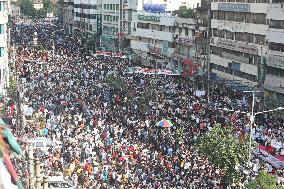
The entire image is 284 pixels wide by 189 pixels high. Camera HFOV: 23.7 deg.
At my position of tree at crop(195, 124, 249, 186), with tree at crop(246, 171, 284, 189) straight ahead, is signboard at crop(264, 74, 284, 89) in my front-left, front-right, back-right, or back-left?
back-left

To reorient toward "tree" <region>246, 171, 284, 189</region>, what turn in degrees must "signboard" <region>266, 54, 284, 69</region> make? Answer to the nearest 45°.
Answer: approximately 45° to its left

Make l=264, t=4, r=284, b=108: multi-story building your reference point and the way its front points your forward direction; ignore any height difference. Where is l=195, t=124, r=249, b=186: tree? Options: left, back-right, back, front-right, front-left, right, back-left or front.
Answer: front-left

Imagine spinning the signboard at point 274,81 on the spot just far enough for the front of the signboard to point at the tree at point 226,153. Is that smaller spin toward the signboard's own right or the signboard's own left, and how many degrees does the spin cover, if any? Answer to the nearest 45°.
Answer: approximately 45° to the signboard's own left

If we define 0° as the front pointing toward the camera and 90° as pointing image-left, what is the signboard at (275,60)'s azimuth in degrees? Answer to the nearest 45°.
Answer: approximately 45°

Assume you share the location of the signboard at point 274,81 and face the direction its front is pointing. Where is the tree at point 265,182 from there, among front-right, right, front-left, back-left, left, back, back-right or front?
front-left

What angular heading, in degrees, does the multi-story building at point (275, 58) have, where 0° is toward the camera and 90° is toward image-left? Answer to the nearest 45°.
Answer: approximately 45°
